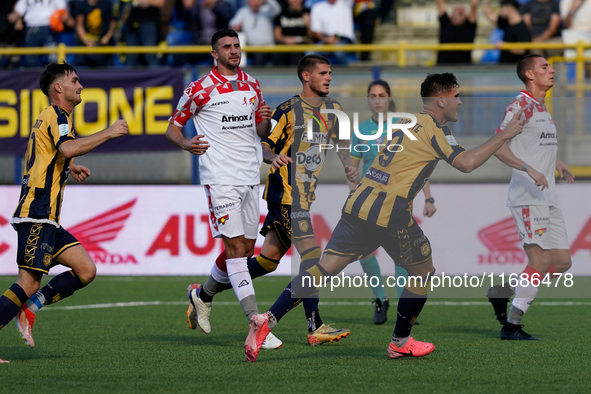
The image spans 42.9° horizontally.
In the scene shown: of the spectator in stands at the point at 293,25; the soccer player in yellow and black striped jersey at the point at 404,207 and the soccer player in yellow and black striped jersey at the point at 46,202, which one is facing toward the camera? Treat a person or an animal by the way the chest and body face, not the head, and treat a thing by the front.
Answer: the spectator in stands

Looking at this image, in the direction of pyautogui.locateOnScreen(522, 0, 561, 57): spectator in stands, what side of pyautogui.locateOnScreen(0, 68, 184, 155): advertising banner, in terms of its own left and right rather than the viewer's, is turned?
left

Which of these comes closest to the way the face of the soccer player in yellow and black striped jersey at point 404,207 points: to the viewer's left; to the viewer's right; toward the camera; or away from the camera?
to the viewer's right

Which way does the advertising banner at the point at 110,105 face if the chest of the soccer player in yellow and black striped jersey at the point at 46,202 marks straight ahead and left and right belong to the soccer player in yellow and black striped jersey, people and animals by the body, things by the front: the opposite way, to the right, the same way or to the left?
to the right

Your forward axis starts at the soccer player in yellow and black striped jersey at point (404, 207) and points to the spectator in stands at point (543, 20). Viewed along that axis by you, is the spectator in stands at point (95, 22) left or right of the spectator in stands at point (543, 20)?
left

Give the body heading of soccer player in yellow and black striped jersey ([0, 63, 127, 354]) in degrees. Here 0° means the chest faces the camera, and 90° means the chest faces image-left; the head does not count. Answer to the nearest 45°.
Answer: approximately 270°

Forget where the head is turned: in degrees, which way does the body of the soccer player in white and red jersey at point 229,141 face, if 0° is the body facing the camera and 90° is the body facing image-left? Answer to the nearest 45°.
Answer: approximately 315°

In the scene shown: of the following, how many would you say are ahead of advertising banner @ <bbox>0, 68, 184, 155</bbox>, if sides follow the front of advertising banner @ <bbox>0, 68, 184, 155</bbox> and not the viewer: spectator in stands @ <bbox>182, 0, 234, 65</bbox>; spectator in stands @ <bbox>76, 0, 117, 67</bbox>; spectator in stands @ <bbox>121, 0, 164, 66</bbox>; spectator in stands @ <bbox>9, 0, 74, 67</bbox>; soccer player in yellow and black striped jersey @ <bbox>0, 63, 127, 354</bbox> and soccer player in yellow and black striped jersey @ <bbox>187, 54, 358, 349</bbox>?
2

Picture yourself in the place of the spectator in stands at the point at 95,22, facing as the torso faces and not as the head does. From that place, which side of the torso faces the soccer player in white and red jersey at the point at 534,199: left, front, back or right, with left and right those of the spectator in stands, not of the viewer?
front

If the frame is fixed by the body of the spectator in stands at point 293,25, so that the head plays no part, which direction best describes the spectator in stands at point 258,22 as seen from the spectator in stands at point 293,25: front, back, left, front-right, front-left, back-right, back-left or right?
right

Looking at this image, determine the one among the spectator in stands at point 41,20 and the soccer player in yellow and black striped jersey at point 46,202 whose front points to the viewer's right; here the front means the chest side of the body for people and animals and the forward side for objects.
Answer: the soccer player in yellow and black striped jersey

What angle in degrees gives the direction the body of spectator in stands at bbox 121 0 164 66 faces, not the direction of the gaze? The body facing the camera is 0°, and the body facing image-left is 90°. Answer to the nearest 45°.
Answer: approximately 0°

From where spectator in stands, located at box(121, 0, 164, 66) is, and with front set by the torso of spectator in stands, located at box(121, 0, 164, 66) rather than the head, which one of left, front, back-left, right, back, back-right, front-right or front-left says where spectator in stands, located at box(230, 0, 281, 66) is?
left

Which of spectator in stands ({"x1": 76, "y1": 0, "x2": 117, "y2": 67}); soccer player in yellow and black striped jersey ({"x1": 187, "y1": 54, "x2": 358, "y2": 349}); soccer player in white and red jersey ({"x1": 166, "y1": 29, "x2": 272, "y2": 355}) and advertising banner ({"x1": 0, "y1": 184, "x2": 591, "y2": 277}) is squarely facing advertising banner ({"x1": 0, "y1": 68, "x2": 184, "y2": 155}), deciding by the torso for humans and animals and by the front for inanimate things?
the spectator in stands

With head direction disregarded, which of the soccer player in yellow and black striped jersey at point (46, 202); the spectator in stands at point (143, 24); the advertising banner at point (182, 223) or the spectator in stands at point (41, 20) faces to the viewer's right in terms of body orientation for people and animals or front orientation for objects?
the soccer player in yellow and black striped jersey
